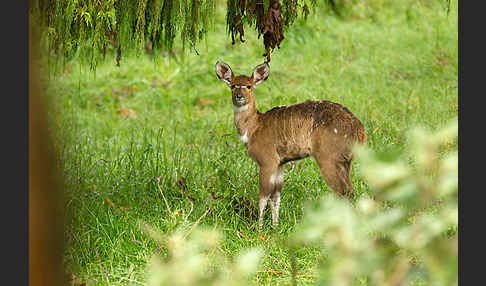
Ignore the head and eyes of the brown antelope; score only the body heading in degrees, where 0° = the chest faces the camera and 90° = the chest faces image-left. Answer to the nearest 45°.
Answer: approximately 90°
